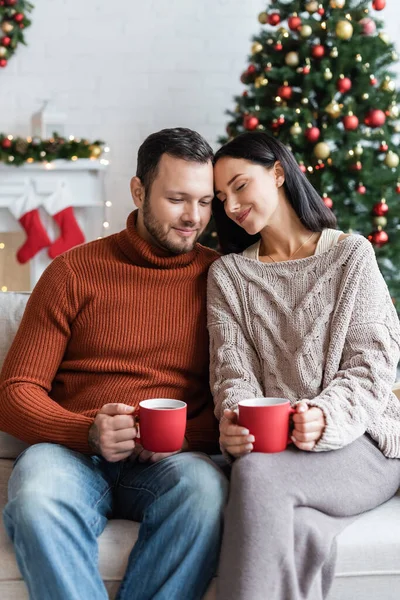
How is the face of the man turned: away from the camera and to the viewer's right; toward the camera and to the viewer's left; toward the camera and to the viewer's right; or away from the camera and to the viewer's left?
toward the camera and to the viewer's right

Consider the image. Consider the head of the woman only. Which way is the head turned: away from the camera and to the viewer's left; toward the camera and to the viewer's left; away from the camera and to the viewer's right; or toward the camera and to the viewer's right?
toward the camera and to the viewer's left

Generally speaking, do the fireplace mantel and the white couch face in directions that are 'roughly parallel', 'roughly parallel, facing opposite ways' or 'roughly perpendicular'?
roughly parallel

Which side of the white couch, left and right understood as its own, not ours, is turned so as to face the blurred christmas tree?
back

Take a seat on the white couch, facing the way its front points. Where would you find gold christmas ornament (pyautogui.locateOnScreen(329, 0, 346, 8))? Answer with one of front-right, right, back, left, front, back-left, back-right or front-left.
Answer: back

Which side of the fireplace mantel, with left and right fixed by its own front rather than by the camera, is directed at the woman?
front

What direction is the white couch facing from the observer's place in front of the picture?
facing the viewer

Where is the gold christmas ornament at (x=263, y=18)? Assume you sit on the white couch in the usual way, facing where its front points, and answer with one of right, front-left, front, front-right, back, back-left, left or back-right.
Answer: back

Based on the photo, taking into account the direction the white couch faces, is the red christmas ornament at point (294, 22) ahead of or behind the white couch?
behind

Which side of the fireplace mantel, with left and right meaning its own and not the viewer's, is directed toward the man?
front

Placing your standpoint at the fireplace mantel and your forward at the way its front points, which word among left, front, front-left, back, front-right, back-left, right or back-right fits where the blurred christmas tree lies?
front-left

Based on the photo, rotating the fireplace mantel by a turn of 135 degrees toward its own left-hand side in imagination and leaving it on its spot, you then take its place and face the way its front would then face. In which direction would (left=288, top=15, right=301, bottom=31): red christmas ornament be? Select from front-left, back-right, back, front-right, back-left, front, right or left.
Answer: right

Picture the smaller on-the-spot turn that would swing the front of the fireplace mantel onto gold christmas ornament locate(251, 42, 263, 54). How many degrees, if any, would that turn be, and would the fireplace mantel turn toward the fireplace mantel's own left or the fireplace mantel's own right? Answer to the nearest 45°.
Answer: approximately 45° to the fireplace mantel's own left

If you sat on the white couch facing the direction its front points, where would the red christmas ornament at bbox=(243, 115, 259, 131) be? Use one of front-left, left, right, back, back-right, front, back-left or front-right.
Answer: back

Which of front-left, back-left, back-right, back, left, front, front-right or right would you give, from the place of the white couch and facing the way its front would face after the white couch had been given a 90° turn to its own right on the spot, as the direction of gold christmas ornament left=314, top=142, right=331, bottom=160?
right

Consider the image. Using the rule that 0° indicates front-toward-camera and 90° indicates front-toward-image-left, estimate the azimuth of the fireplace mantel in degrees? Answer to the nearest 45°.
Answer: approximately 0°
